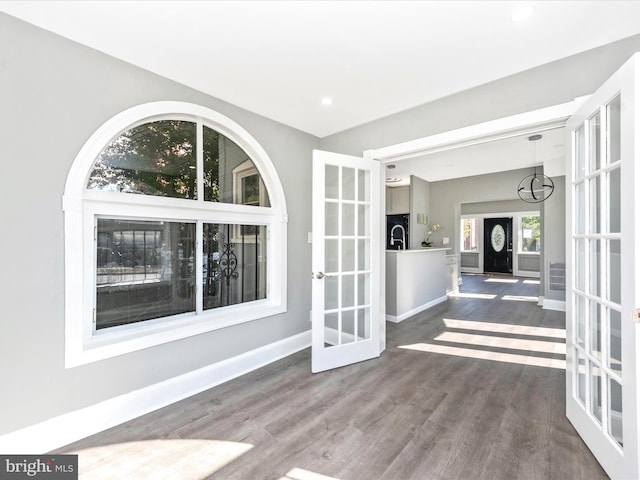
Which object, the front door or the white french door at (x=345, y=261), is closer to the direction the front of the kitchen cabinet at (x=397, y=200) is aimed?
the white french door

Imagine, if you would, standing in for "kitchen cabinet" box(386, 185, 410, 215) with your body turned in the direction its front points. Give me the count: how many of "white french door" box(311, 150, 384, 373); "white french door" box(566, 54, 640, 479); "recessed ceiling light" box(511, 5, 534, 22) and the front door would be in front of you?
3

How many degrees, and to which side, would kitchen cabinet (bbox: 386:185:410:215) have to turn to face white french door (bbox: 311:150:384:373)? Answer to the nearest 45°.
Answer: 0° — it already faces it

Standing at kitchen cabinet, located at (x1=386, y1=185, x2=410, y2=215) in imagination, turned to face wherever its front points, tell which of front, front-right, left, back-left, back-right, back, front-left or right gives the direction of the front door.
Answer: back-left

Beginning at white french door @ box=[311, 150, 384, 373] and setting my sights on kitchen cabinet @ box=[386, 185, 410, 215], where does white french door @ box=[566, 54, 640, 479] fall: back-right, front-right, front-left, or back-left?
back-right

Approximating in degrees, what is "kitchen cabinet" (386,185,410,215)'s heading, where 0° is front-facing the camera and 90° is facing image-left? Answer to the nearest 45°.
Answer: approximately 0°

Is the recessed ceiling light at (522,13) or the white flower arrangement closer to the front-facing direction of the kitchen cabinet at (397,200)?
the recessed ceiling light

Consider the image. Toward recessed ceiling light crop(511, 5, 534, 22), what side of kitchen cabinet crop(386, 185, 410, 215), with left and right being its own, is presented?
front

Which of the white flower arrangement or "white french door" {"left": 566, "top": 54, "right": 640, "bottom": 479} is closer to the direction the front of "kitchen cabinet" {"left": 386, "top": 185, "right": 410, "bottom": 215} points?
the white french door

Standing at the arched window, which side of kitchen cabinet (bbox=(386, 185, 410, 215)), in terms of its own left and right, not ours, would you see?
front

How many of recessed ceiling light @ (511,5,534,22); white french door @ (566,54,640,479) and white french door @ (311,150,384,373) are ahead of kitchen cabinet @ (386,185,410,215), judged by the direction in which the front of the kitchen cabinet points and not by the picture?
3
